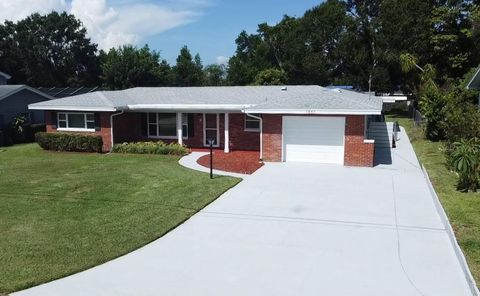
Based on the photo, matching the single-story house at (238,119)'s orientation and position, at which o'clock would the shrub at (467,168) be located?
The shrub is roughly at 11 o'clock from the single-story house.

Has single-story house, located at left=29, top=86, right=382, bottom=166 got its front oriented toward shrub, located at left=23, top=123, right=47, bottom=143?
no

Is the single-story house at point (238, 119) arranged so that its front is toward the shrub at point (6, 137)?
no

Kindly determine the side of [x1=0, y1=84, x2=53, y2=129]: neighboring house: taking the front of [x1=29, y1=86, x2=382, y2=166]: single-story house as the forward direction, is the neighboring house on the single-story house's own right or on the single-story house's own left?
on the single-story house's own right

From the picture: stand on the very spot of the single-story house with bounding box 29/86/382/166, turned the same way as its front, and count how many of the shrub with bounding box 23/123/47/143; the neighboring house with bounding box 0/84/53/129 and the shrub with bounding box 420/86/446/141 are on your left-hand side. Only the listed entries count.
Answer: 1

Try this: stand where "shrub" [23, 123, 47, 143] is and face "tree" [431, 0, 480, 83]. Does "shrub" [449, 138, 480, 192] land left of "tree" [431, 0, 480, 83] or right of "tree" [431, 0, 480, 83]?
right

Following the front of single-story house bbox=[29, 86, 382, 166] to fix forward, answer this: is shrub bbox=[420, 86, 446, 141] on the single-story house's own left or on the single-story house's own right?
on the single-story house's own left

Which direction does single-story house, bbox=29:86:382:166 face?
toward the camera

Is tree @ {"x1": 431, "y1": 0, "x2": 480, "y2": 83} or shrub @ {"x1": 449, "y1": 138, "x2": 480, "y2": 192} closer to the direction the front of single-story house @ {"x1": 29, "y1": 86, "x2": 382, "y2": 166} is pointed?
the shrub

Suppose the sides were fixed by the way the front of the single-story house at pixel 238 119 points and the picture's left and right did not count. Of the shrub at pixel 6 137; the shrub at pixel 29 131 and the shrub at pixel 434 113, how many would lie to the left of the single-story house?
1

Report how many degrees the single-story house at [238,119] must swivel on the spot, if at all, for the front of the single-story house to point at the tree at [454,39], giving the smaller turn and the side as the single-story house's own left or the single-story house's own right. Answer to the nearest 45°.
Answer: approximately 135° to the single-story house's own left
